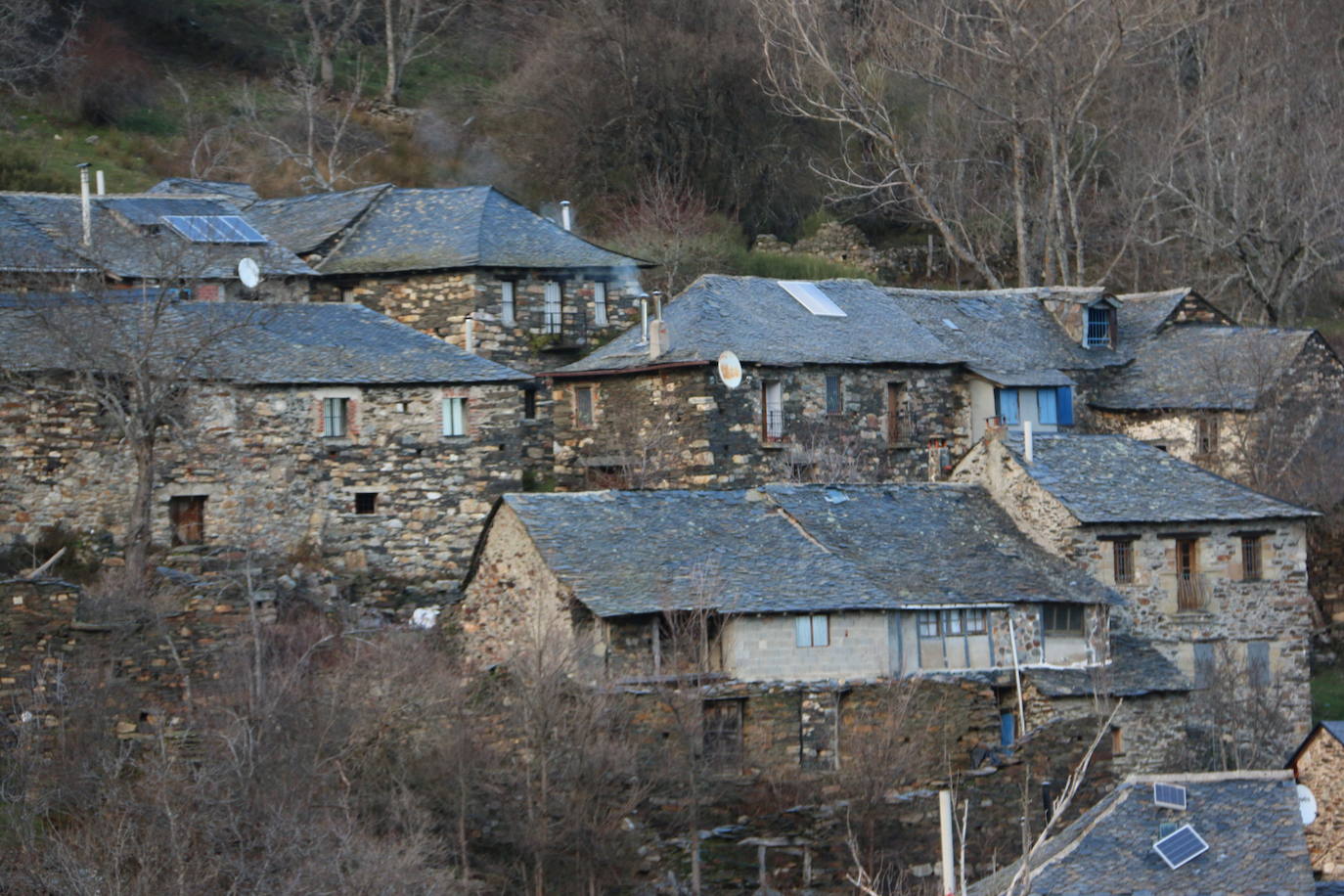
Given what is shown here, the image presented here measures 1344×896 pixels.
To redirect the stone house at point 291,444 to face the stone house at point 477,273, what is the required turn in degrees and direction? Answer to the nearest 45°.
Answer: approximately 135° to its left

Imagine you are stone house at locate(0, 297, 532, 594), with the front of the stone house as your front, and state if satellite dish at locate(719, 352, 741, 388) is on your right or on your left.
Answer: on your left

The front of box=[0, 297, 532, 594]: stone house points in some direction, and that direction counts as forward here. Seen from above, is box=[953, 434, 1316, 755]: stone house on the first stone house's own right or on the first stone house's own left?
on the first stone house's own left

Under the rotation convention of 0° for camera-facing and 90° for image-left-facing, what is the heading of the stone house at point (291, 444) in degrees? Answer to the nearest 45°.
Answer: approximately 0°

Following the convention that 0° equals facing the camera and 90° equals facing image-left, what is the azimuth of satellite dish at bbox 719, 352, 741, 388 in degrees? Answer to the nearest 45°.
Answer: approximately 315°
